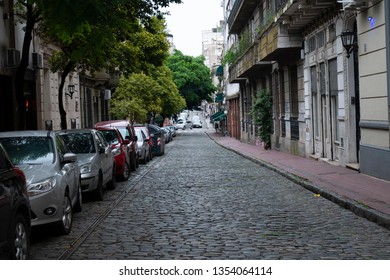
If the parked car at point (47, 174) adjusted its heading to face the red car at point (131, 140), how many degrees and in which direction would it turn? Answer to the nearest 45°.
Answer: approximately 135° to its right

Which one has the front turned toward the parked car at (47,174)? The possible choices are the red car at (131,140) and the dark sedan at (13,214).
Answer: the red car

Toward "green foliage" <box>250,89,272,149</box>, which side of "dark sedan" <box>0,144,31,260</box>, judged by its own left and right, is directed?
back

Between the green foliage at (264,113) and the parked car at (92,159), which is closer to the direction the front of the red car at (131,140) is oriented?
the parked car

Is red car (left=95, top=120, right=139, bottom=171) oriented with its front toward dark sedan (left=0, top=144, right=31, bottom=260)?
yes

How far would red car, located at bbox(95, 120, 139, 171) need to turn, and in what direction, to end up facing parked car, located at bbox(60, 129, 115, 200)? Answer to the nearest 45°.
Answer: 0° — it already faces it

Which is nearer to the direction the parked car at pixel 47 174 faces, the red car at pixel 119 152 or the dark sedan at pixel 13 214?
the dark sedan
